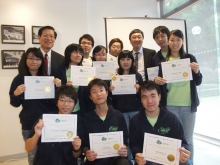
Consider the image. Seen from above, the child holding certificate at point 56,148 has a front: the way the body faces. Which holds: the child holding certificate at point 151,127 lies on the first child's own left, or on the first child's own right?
on the first child's own left

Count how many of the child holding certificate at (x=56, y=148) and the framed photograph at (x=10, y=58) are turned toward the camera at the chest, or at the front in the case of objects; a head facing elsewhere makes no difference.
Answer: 2

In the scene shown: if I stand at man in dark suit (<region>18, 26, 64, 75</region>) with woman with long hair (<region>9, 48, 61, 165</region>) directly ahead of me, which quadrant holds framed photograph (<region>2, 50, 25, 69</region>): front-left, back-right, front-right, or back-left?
back-right

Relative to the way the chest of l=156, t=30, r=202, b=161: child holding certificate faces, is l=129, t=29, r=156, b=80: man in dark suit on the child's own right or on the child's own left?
on the child's own right
